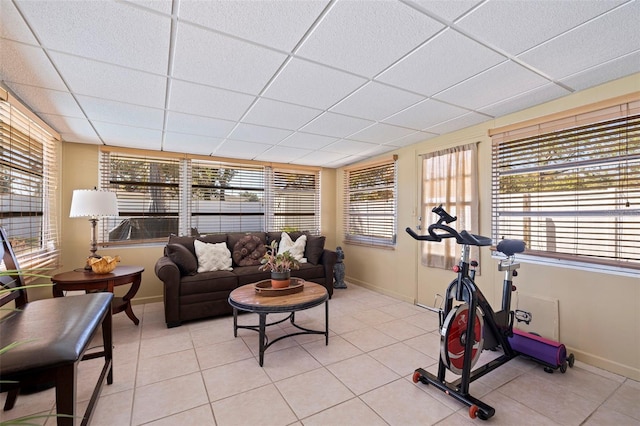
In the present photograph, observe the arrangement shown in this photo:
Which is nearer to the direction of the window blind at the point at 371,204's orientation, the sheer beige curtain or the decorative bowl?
the decorative bowl

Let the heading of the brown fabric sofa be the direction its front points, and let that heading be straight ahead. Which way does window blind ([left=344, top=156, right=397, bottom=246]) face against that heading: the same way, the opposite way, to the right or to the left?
to the right

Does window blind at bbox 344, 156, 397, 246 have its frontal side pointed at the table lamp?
yes

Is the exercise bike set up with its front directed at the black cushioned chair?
yes

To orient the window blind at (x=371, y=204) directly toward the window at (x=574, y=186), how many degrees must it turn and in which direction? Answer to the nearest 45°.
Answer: approximately 90° to its left

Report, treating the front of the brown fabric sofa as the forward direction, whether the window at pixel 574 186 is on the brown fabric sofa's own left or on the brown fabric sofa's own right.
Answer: on the brown fabric sofa's own left

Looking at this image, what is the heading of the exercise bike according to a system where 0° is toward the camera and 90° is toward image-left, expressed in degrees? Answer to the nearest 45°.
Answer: approximately 45°

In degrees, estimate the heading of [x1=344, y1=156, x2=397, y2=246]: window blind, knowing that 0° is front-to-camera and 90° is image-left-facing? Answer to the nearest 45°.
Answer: approximately 45°

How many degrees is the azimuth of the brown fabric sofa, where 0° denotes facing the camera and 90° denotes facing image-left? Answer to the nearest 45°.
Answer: approximately 0°

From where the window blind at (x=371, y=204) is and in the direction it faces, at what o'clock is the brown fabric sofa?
The brown fabric sofa is roughly at 12 o'clock from the window blind.

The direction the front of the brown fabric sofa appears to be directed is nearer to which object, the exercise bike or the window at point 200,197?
the exercise bike
